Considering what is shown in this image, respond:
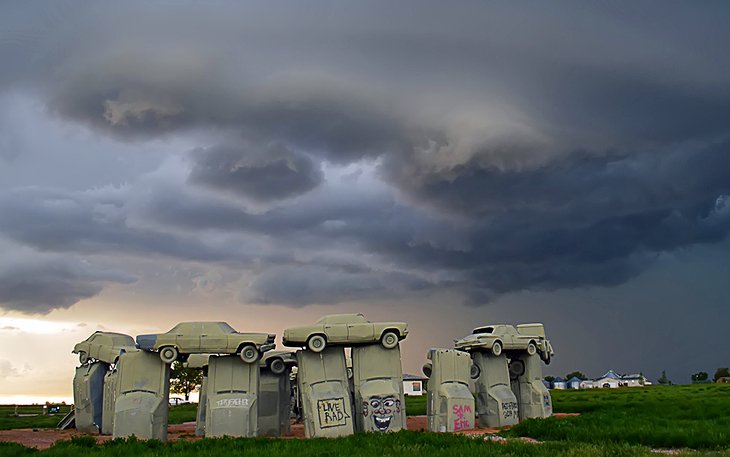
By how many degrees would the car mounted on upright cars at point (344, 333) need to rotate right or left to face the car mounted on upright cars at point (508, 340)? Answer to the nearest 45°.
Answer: approximately 45° to its left

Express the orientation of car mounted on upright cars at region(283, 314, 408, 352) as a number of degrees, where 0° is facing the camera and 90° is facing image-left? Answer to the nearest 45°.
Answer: approximately 270°

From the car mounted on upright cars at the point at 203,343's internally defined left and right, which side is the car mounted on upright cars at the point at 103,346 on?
on its left

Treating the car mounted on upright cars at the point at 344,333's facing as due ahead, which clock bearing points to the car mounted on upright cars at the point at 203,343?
the car mounted on upright cars at the point at 203,343 is roughly at 6 o'clock from the car mounted on upright cars at the point at 344,333.

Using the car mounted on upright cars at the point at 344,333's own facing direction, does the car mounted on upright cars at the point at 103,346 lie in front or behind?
behind
